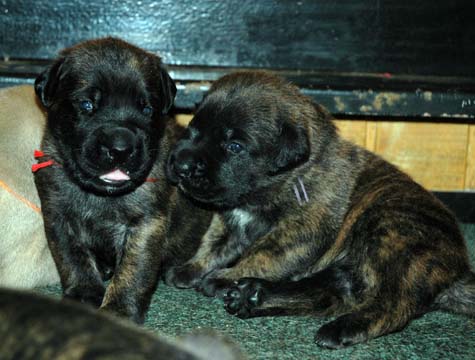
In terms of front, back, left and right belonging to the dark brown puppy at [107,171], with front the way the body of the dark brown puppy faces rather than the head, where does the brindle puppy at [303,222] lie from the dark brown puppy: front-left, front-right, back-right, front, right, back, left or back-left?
left

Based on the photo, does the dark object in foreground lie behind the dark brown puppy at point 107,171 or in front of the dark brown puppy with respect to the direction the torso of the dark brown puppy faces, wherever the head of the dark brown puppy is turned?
in front

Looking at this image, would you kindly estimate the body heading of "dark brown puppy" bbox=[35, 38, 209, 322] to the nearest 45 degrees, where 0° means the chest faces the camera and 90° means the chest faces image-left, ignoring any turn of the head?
approximately 0°
